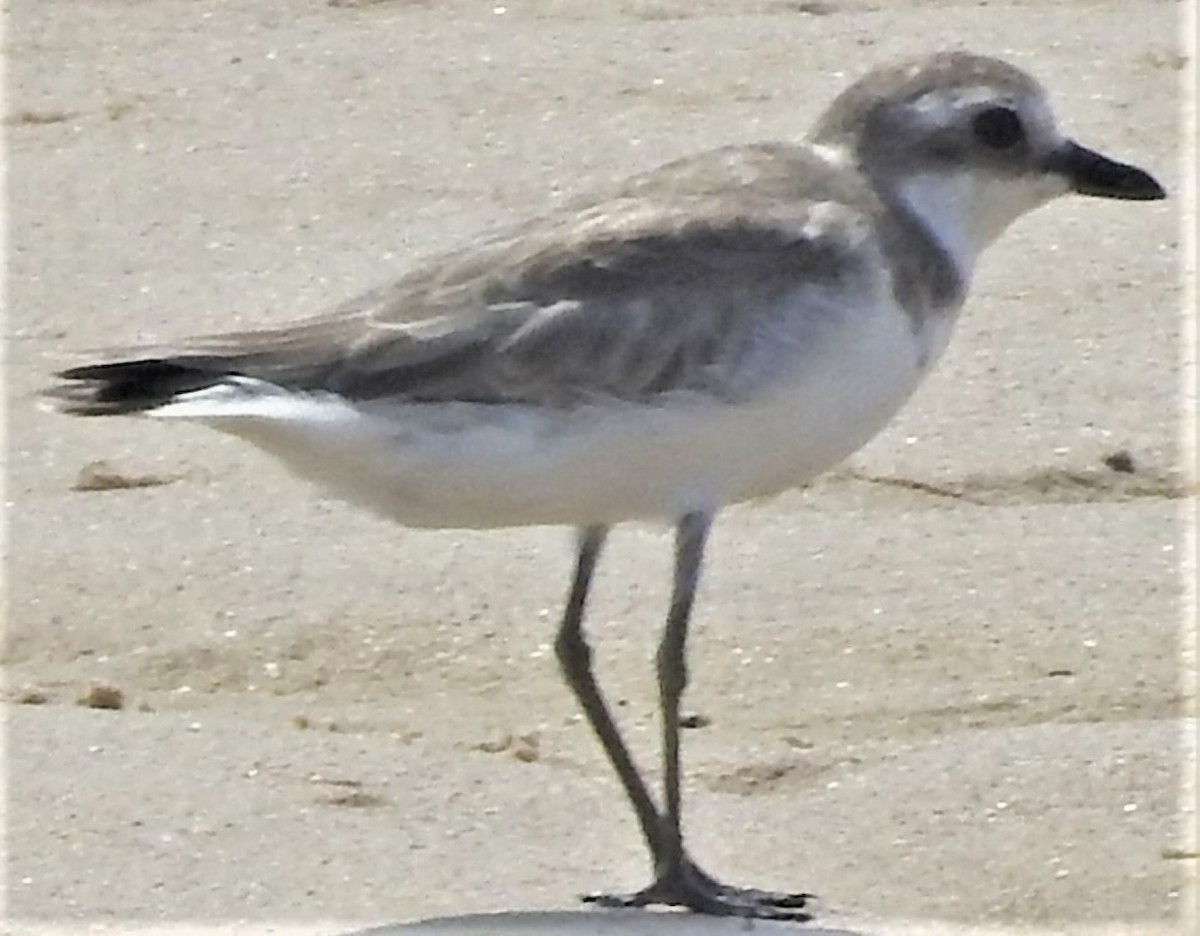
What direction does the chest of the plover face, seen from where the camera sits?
to the viewer's right
